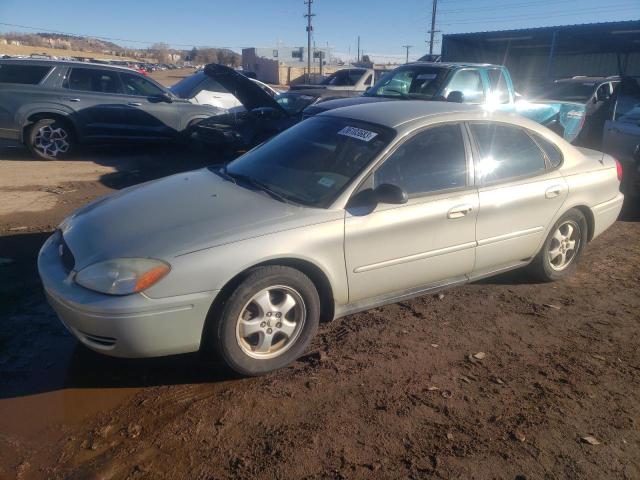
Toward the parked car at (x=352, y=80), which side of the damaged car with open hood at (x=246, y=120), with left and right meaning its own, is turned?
back

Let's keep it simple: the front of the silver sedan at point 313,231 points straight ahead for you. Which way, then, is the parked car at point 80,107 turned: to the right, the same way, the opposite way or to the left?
the opposite way

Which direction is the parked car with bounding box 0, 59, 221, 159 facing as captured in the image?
to the viewer's right

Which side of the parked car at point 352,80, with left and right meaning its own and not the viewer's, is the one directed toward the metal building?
back

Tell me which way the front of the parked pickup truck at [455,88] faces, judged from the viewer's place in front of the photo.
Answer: facing the viewer and to the left of the viewer

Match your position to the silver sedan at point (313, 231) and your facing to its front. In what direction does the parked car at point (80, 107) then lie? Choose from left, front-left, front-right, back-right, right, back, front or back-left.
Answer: right

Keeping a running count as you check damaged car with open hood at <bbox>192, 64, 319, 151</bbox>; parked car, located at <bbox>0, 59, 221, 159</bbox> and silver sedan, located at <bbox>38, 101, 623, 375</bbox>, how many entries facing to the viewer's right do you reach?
1

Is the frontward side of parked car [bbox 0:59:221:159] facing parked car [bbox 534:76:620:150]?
yes

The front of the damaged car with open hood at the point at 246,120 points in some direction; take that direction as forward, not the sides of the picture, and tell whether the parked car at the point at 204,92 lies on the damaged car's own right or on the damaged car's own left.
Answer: on the damaged car's own right

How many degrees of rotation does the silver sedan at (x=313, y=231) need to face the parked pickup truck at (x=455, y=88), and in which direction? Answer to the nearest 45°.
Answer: approximately 135° to its right
